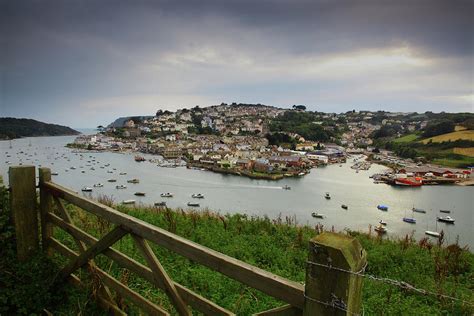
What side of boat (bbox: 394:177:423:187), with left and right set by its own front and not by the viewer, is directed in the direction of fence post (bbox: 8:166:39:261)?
left

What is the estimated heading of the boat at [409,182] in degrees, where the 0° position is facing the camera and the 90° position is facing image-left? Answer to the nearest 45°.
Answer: approximately 90°

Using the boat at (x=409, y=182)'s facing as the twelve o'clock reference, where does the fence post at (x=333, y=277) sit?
The fence post is roughly at 9 o'clock from the boat.
